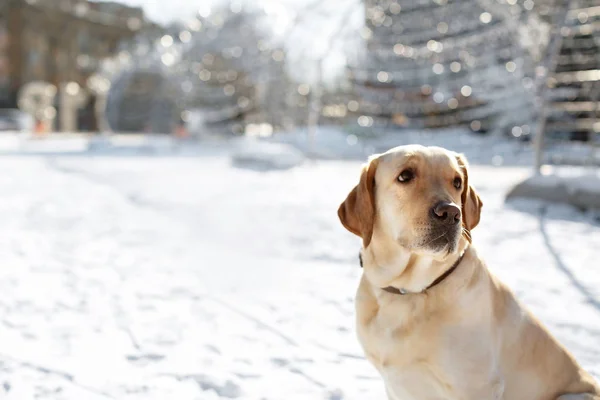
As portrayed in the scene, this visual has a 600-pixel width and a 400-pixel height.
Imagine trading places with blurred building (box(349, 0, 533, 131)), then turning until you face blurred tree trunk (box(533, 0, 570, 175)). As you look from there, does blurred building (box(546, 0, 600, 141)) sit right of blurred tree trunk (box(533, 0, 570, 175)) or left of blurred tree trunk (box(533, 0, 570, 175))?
left

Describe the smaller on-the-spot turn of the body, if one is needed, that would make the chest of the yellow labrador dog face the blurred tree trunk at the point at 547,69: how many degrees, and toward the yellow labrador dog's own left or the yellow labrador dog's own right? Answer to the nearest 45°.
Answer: approximately 135° to the yellow labrador dog's own right

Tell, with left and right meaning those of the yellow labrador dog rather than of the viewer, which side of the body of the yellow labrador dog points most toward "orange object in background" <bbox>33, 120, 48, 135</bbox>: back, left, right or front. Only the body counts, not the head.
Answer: right

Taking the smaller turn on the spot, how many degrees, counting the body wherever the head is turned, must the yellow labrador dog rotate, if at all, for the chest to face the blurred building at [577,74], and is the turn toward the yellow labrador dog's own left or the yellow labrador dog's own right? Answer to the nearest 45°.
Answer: approximately 135° to the yellow labrador dog's own right

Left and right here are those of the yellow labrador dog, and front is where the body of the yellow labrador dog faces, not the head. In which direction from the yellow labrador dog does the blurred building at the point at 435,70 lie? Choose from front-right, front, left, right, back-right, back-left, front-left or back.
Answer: back-right

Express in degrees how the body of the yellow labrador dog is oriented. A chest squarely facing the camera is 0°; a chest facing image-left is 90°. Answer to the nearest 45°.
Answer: approximately 45°
